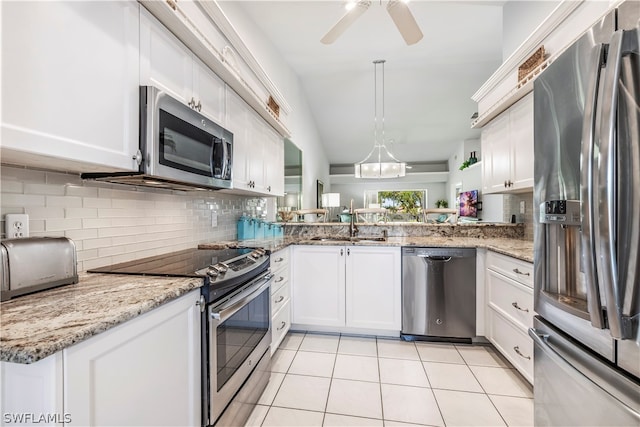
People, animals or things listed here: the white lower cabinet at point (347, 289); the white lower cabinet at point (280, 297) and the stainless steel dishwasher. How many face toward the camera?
2

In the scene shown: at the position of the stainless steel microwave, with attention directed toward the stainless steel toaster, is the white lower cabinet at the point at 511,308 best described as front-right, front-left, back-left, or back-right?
back-left

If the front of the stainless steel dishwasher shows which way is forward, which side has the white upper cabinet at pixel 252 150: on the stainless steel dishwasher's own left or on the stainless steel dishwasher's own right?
on the stainless steel dishwasher's own right

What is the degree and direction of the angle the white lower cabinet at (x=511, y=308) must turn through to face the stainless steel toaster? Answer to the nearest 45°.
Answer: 0° — it already faces it

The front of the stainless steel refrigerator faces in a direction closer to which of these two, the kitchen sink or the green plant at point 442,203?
the kitchen sink

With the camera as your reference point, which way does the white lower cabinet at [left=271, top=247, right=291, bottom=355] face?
facing to the right of the viewer

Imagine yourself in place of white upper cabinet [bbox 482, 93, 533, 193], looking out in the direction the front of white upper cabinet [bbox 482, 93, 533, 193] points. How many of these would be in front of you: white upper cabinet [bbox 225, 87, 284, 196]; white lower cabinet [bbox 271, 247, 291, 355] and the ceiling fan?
3

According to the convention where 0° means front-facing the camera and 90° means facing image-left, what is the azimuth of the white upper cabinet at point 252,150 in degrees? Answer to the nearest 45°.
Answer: approximately 315°

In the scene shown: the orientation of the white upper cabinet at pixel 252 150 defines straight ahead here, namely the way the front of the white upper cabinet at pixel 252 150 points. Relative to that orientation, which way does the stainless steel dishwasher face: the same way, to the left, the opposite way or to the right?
to the right

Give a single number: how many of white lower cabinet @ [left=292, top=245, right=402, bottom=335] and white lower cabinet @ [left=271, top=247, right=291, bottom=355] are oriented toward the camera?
1

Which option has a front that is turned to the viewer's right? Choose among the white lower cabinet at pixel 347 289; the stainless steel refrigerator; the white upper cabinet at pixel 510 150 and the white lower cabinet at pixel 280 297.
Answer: the white lower cabinet at pixel 280 297

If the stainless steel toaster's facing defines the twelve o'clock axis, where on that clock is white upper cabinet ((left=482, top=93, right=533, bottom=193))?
The white upper cabinet is roughly at 11 o'clock from the stainless steel toaster.

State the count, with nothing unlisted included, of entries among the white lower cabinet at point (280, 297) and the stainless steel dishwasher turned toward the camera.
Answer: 1

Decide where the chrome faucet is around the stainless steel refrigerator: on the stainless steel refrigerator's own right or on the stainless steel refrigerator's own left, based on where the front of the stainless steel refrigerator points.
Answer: on the stainless steel refrigerator's own right

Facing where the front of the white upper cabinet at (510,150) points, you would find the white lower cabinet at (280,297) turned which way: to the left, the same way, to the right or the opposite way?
the opposite way

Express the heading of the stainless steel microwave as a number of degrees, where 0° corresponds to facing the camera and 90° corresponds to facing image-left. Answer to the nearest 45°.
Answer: approximately 315°
